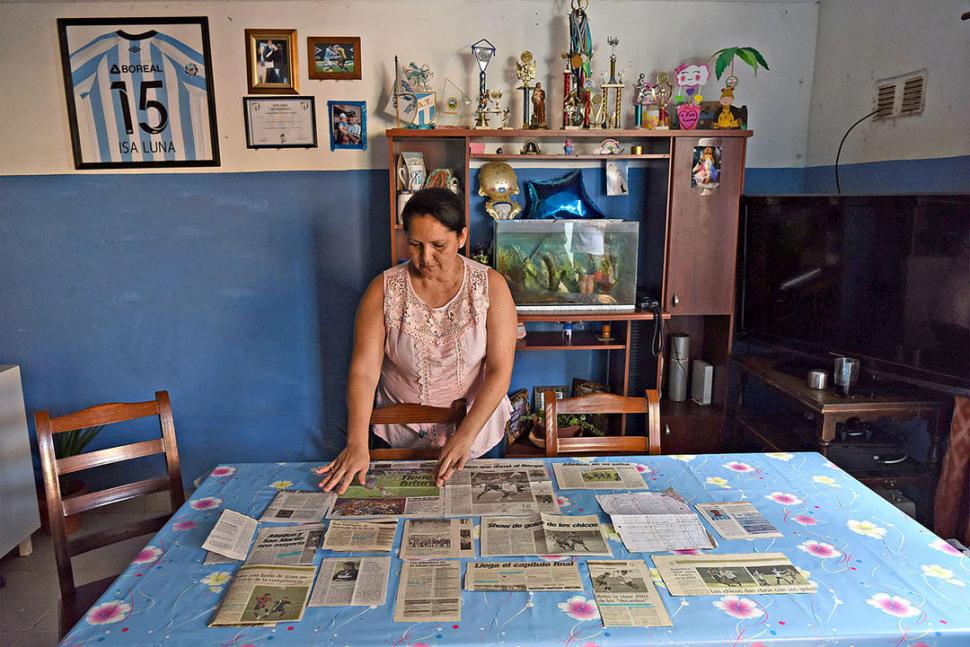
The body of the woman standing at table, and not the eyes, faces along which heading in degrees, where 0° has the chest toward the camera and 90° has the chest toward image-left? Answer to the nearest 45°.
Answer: approximately 0°

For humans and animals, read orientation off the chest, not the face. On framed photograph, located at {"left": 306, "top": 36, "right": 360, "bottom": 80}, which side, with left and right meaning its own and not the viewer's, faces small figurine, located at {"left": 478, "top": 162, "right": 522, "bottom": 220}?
left

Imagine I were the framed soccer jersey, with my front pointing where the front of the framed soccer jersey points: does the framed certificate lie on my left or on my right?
on my left

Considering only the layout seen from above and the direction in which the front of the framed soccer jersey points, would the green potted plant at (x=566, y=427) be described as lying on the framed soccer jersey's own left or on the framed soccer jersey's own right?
on the framed soccer jersey's own left

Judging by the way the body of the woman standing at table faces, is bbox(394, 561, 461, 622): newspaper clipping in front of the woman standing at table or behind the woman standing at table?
in front

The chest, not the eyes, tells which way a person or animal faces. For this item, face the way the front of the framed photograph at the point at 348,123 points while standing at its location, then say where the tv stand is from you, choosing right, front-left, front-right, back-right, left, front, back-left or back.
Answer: front-left

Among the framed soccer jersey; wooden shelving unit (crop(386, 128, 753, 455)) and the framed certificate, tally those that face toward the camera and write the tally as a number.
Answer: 3

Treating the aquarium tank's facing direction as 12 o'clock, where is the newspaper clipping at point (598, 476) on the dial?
The newspaper clipping is roughly at 12 o'clock from the aquarium tank.

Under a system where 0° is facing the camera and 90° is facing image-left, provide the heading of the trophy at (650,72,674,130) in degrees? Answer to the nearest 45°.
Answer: approximately 0°
